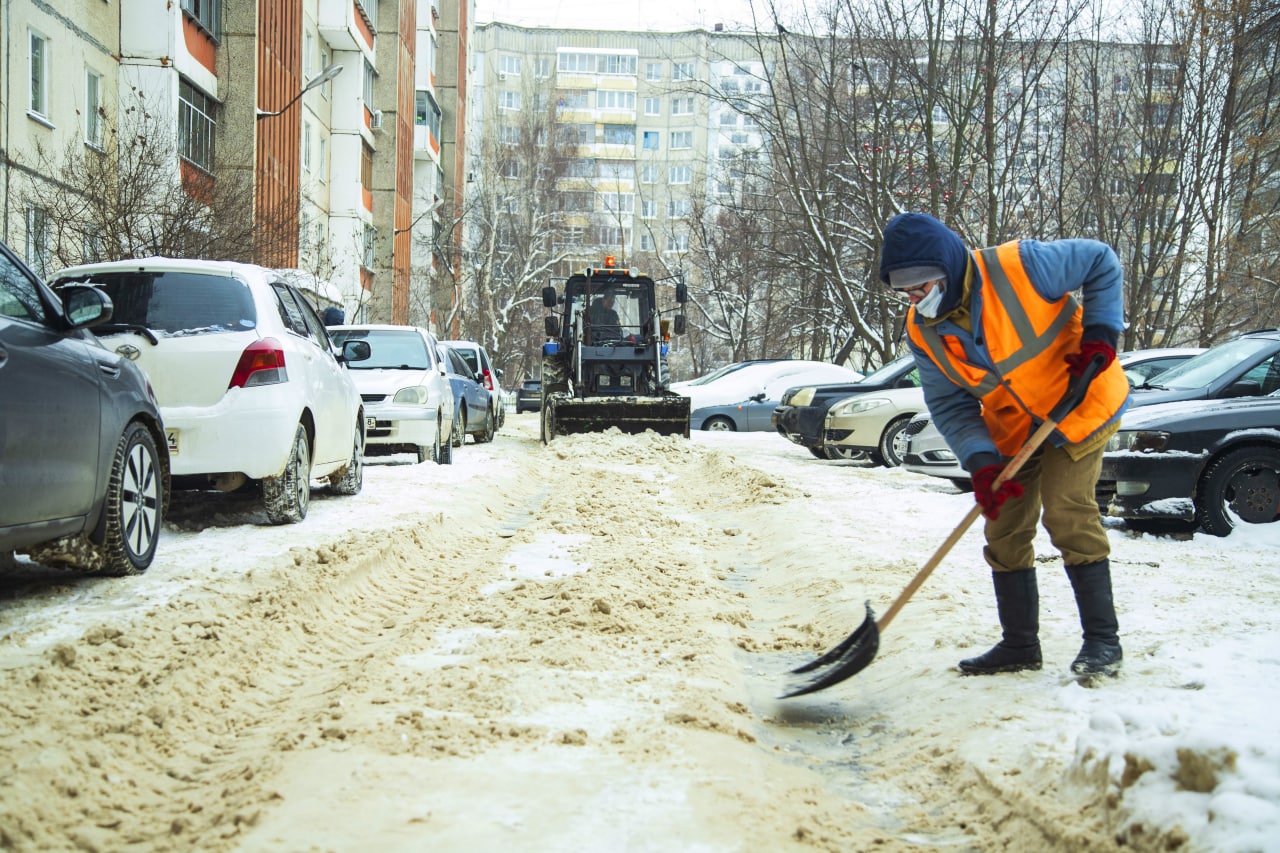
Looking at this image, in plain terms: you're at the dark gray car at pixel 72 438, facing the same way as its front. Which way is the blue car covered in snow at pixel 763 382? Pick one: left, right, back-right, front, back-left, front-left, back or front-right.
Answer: front

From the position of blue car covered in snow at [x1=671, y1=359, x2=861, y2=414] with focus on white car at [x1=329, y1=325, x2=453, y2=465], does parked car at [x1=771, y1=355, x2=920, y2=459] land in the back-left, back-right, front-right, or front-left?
front-left

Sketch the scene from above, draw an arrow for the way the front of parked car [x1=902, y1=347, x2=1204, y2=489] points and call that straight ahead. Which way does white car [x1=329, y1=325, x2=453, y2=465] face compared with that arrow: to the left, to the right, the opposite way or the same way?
to the left

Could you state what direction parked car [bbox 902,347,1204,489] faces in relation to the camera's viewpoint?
facing the viewer and to the left of the viewer

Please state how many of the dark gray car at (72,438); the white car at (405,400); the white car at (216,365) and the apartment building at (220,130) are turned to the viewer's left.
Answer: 0

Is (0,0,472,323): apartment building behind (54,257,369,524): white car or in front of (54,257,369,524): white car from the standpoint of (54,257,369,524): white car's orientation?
in front

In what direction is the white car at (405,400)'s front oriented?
toward the camera

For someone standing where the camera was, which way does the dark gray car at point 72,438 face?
facing away from the viewer and to the right of the viewer

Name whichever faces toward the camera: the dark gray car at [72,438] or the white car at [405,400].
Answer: the white car

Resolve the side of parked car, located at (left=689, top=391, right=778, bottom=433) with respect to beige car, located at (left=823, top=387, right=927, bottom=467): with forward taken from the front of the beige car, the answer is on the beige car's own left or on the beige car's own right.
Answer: on the beige car's own right

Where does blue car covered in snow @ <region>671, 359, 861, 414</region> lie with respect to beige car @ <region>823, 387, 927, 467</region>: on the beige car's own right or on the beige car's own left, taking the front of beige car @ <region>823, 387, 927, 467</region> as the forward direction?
on the beige car's own right

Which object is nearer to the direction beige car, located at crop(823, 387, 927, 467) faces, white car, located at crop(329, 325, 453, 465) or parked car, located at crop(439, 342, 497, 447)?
the white car

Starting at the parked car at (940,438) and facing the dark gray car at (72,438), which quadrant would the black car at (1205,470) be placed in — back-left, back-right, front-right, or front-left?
front-left

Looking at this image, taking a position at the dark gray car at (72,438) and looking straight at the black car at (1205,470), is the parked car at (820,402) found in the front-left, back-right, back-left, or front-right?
front-left

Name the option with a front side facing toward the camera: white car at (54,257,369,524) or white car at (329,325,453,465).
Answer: white car at (329,325,453,465)

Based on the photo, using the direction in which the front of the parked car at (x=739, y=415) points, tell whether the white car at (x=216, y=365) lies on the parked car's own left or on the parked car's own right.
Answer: on the parked car's own left

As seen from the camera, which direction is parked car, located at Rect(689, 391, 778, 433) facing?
to the viewer's left

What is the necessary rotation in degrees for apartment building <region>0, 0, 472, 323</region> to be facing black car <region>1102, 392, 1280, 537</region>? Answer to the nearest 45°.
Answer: approximately 45° to its right

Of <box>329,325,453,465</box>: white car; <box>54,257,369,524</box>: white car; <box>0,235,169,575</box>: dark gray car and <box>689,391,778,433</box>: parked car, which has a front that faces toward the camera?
<box>329,325,453,465</box>: white car

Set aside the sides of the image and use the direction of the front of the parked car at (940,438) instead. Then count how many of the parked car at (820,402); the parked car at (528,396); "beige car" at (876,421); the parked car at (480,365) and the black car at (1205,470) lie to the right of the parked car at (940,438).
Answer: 4

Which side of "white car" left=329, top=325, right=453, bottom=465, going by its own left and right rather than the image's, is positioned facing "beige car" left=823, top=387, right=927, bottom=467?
left
